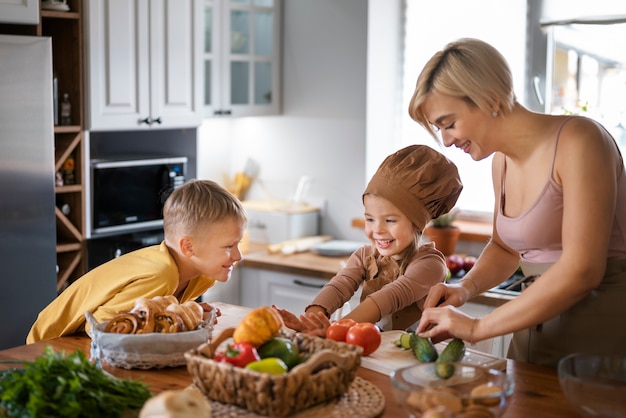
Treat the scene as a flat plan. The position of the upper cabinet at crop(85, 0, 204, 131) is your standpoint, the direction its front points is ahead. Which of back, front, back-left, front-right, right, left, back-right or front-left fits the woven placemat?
front

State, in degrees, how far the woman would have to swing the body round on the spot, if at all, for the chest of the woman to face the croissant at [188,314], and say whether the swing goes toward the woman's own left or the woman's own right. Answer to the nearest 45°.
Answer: approximately 45° to the woman's own right

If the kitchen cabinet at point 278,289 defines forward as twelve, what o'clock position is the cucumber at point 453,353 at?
The cucumber is roughly at 10 o'clock from the kitchen cabinet.

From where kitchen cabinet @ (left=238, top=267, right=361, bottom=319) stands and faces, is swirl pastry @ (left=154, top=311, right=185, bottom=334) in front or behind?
in front

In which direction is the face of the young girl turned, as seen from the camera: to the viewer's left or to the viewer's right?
to the viewer's left

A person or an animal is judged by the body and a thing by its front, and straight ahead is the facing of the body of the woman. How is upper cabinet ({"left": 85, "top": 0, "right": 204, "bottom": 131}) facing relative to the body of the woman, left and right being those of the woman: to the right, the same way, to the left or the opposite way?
to the left

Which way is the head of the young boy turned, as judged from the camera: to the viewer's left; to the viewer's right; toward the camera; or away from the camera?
to the viewer's right

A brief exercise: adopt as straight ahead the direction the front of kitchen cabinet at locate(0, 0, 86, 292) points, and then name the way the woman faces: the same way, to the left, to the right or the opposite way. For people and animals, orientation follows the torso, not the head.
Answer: to the right

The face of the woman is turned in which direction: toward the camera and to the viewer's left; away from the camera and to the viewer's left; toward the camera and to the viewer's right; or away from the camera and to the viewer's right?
toward the camera and to the viewer's left

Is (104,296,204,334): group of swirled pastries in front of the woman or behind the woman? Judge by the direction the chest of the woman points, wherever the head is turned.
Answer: in front

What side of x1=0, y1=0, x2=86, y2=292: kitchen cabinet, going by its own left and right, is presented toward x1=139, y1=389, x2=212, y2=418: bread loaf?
front

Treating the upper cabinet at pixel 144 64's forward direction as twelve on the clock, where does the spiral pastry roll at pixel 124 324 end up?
The spiral pastry roll is roughly at 12 o'clock from the upper cabinet.

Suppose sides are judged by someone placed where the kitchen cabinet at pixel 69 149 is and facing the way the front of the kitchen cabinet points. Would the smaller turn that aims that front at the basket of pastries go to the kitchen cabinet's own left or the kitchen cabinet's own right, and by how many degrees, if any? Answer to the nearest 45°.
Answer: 0° — it already faces it

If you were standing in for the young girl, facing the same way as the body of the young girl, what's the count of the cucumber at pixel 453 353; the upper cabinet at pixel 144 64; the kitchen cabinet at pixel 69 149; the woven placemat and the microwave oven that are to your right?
3

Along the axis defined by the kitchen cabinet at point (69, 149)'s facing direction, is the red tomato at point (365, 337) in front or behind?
in front

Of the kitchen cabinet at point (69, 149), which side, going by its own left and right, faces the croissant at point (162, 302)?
front

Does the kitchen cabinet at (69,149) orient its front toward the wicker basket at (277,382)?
yes

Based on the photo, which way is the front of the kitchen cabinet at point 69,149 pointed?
toward the camera

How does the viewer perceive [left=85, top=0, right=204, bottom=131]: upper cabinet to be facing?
facing the viewer

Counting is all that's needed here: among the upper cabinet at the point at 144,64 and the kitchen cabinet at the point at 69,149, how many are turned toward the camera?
2

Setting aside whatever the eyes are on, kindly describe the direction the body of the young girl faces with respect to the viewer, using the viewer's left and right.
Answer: facing the viewer and to the left of the viewer

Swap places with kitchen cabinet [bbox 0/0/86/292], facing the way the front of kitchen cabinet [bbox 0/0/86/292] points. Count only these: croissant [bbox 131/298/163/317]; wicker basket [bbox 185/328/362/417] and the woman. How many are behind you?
0
